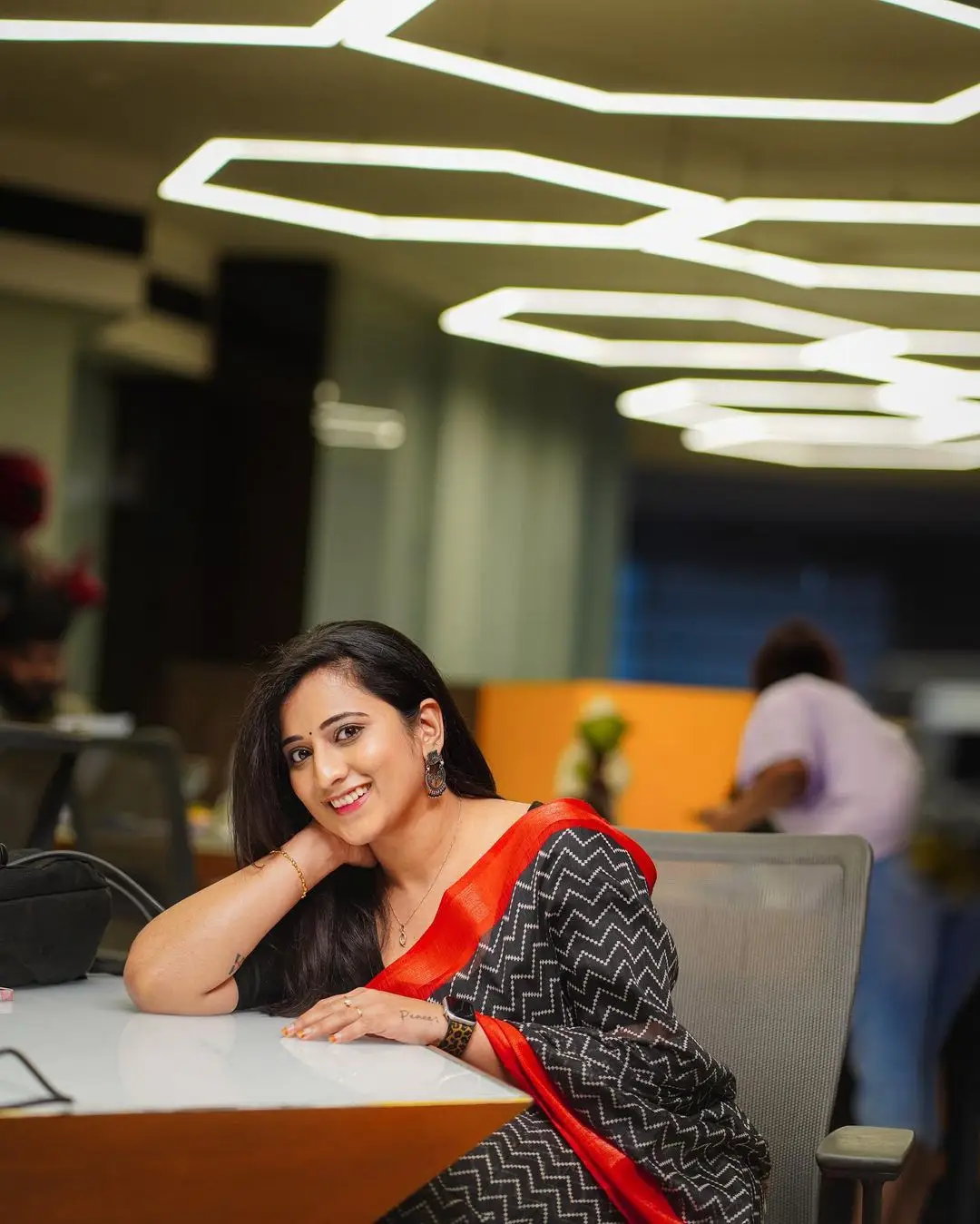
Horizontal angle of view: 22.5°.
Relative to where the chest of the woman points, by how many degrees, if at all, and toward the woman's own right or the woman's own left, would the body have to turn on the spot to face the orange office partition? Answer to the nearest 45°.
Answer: approximately 135° to the woman's own right

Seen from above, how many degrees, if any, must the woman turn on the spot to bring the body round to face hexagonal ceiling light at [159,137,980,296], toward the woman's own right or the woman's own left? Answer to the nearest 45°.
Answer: approximately 135° to the woman's own right

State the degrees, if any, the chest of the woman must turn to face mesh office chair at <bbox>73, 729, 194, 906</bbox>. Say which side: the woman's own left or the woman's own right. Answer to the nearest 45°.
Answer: approximately 135° to the woman's own right

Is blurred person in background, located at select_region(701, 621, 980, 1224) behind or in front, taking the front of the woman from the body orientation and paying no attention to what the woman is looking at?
behind

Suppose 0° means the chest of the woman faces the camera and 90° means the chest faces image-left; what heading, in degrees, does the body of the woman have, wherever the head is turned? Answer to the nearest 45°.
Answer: approximately 45°
